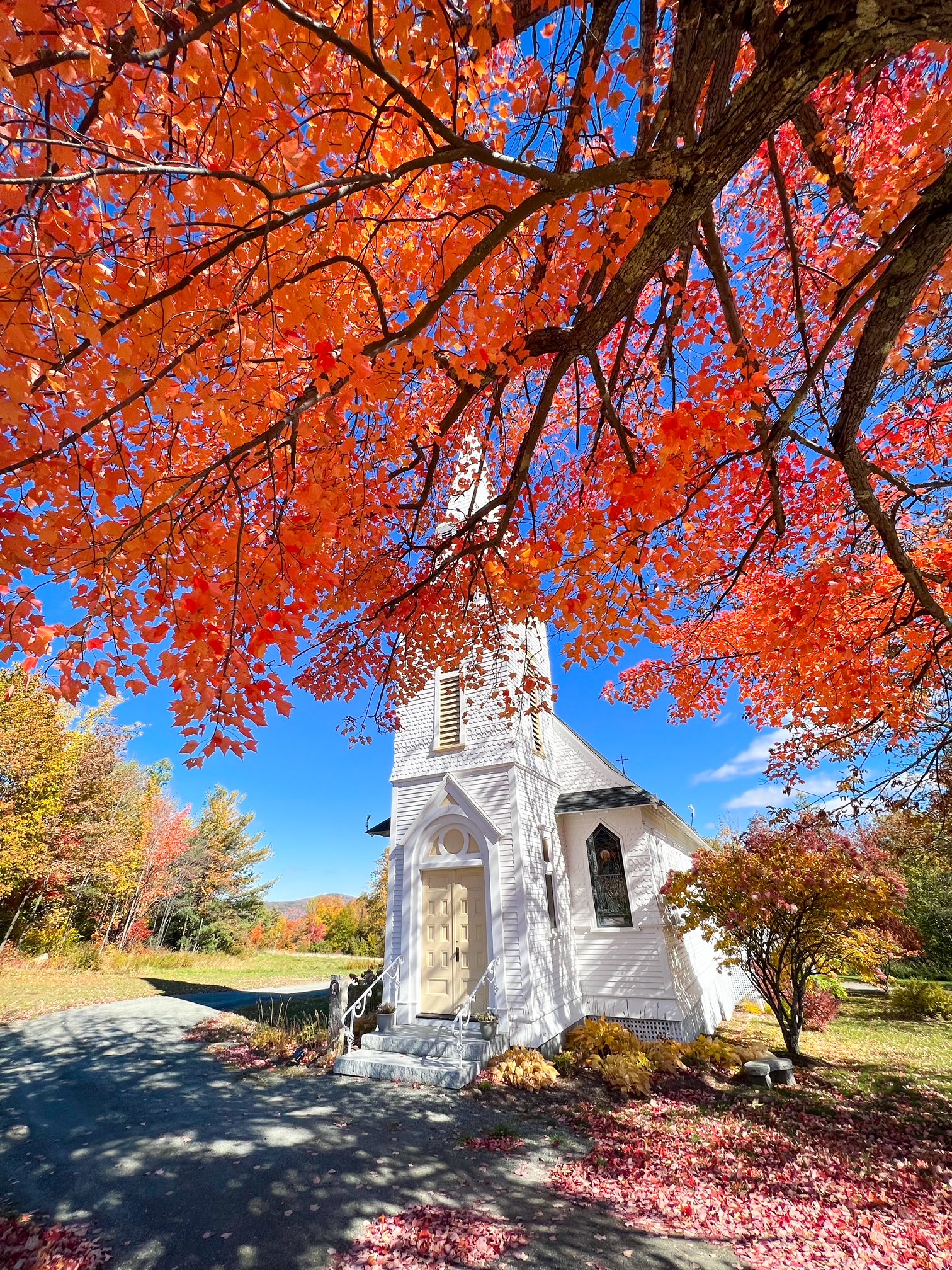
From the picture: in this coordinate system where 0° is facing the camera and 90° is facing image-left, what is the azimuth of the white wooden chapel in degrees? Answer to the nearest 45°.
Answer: approximately 45°

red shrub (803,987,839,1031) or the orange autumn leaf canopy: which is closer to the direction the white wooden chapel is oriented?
the orange autumn leaf canopy

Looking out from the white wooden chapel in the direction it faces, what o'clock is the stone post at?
The stone post is roughly at 1 o'clock from the white wooden chapel.

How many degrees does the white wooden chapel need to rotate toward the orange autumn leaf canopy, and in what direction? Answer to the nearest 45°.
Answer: approximately 45° to its left

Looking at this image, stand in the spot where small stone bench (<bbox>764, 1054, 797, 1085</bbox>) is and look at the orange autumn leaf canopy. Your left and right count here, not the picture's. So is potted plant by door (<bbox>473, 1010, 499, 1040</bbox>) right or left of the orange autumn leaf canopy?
right

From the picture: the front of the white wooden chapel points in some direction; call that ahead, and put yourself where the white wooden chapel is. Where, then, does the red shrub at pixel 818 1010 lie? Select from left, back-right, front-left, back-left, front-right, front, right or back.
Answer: left

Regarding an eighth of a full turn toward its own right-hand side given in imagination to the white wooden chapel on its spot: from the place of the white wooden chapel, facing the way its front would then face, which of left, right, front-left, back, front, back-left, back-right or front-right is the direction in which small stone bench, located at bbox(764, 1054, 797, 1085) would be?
back

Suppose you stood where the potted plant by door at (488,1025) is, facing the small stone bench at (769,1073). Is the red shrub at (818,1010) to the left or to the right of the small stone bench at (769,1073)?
left
